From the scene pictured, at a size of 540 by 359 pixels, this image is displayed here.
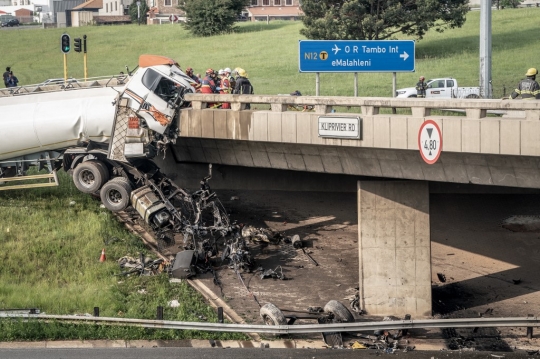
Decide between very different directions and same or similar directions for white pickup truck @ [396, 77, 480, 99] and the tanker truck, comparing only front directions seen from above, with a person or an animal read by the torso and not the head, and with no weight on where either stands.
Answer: very different directions

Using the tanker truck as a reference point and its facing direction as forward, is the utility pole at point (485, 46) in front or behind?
in front

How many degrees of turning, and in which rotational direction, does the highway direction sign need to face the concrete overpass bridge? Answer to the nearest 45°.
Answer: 0° — it already faces it

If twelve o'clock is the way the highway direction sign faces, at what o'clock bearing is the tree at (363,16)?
The tree is roughly at 6 o'clock from the highway direction sign.

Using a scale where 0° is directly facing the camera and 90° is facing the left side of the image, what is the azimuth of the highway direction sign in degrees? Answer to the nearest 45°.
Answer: approximately 0°

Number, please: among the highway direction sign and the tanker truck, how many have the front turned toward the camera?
1

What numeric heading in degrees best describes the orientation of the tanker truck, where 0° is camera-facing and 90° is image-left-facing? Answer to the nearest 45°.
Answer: approximately 270°

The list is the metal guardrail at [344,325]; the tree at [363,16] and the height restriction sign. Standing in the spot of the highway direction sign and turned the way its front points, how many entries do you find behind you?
1

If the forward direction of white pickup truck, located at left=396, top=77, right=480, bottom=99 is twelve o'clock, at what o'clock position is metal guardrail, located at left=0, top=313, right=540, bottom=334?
The metal guardrail is roughly at 9 o'clock from the white pickup truck.

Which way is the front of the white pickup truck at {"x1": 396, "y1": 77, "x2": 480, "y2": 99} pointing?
to the viewer's left
